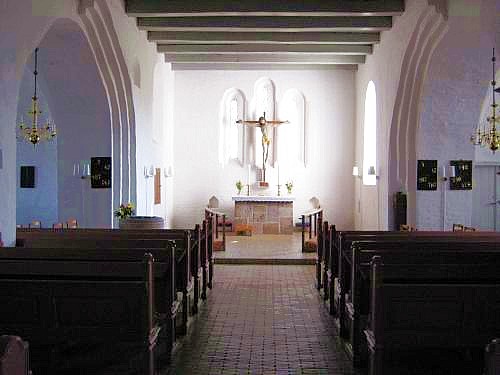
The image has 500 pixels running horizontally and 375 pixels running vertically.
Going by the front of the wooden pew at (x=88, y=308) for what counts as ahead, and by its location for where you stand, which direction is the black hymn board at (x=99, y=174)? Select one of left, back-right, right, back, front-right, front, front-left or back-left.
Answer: front

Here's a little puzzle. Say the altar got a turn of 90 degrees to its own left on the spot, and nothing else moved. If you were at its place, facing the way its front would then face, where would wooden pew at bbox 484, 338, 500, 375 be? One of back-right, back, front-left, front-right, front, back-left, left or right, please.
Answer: right

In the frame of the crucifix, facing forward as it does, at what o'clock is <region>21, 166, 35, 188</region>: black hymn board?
The black hymn board is roughly at 2 o'clock from the crucifix.

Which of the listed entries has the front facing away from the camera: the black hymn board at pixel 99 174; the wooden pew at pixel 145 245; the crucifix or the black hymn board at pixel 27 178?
the wooden pew

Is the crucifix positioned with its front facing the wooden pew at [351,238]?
yes

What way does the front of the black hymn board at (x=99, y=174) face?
toward the camera

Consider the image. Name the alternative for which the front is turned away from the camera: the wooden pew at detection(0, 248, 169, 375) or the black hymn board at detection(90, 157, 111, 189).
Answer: the wooden pew

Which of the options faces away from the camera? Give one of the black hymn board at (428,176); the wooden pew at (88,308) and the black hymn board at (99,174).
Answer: the wooden pew

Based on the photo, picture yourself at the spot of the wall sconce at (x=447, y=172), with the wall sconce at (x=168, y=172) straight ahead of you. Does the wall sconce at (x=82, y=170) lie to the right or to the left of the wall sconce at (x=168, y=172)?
left

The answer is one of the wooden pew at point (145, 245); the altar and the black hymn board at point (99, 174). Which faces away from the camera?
the wooden pew

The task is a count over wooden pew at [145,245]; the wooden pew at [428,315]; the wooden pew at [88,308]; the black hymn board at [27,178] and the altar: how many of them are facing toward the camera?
2

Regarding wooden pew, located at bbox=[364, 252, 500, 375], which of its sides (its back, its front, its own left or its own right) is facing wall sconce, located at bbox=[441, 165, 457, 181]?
front

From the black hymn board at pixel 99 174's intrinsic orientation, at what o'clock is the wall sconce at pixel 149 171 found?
The wall sconce is roughly at 7 o'clock from the black hymn board.

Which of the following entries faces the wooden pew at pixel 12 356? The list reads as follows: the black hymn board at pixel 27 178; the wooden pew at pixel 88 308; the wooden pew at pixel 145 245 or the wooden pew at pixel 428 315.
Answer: the black hymn board

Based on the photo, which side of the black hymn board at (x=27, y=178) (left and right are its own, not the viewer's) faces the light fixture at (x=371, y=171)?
left

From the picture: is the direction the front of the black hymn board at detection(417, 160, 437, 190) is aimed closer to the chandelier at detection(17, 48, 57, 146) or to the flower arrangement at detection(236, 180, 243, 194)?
the chandelier

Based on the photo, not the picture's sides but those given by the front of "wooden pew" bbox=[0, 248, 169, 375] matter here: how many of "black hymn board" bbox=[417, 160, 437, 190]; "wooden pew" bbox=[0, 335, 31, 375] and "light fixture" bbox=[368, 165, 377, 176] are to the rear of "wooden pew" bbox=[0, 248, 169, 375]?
1

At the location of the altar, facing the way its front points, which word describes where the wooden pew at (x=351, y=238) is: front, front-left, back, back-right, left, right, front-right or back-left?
front

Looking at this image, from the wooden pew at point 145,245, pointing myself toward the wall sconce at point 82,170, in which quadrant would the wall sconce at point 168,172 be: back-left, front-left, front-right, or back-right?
front-right

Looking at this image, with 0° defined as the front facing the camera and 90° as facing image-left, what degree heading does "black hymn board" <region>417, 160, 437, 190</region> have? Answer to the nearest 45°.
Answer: approximately 0°

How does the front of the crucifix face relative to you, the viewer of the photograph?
facing the viewer
